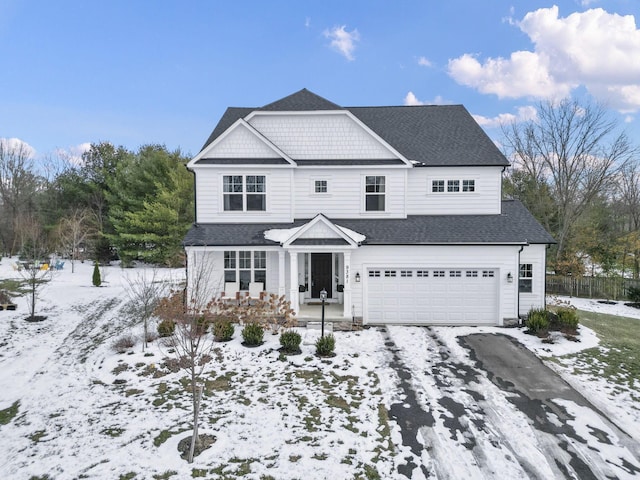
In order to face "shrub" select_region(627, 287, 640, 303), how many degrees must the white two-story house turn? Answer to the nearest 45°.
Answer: approximately 135° to its left

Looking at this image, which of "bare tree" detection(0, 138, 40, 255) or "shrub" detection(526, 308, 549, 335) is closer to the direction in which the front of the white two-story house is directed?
the shrub

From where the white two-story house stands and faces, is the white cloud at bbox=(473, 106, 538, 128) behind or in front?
behind

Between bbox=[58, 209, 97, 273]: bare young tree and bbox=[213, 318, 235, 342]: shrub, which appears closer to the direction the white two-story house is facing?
the shrub

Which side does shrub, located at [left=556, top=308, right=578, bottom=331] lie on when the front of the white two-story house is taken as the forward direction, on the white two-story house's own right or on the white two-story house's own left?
on the white two-story house's own left

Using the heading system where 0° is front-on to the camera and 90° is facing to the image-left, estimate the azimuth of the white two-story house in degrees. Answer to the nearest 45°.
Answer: approximately 0°

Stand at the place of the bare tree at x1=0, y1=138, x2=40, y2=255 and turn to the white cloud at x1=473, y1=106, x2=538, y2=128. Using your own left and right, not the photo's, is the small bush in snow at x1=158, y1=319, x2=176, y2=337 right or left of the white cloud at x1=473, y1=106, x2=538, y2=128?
right

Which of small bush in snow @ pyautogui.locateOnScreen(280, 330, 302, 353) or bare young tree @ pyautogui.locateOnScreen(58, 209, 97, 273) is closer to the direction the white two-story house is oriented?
the small bush in snow

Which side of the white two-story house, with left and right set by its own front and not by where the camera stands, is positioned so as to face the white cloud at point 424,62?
back

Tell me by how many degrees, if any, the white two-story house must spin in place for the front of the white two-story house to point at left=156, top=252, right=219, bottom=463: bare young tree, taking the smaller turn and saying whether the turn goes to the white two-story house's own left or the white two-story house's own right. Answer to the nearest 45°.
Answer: approximately 45° to the white two-story house's own right

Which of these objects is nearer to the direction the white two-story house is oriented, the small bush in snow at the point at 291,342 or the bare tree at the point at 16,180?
the small bush in snow
